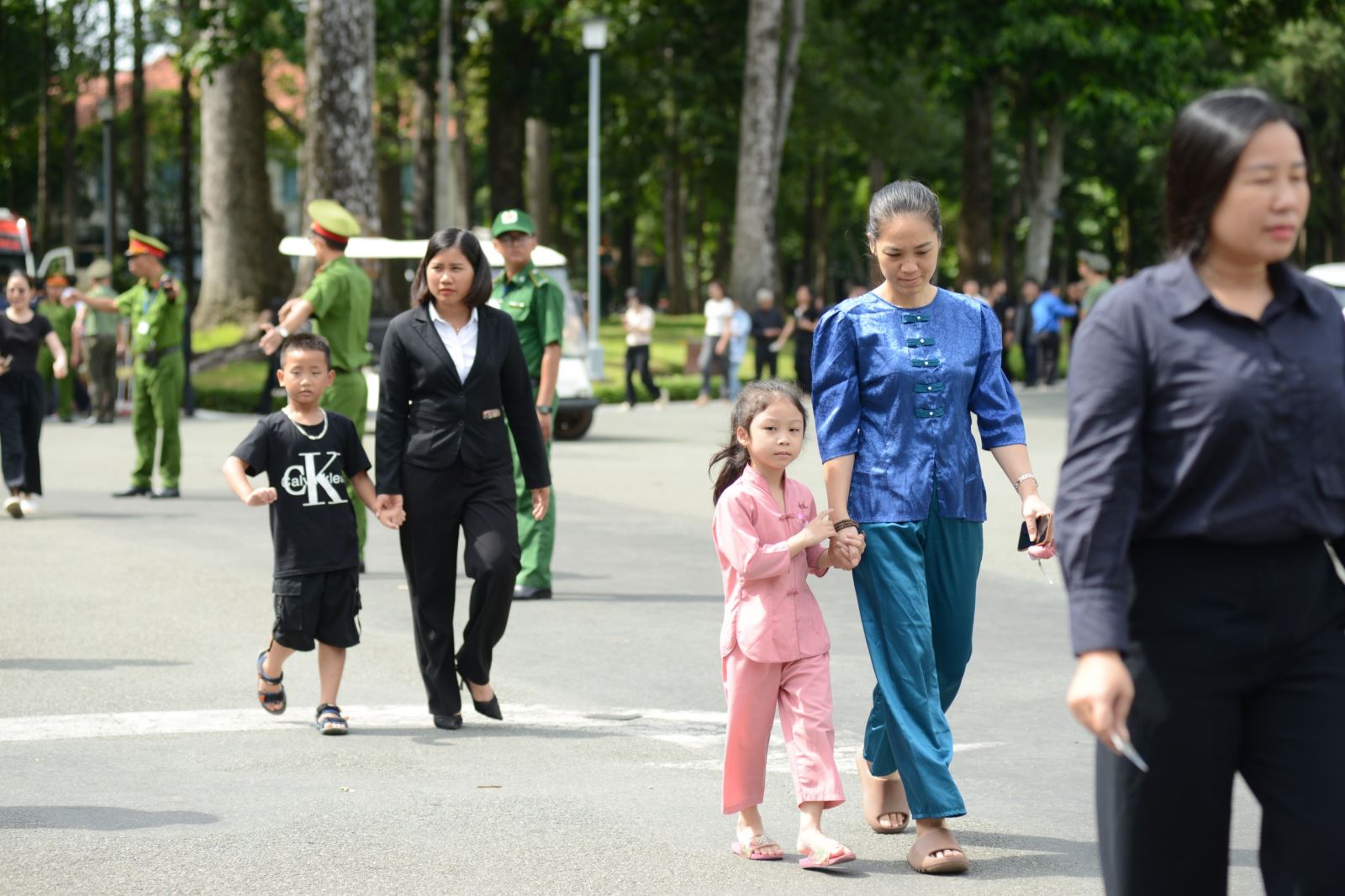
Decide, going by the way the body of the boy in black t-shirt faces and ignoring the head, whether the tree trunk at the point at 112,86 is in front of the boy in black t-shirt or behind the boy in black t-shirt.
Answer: behind

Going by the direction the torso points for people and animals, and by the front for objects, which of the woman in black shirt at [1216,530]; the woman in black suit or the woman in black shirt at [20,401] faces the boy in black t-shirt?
the woman in black shirt at [20,401]

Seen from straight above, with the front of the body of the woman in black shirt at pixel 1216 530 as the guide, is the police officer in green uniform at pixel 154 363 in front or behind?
behind

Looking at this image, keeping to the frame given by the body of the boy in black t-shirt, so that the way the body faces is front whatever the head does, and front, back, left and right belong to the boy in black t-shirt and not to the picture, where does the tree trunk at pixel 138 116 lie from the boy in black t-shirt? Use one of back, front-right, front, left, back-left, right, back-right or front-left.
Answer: back

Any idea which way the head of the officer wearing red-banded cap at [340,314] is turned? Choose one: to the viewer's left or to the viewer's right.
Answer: to the viewer's left

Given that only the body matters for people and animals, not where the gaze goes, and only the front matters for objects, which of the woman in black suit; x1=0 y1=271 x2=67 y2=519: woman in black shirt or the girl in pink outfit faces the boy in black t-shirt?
the woman in black shirt

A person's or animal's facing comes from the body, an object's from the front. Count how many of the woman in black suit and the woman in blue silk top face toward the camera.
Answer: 2

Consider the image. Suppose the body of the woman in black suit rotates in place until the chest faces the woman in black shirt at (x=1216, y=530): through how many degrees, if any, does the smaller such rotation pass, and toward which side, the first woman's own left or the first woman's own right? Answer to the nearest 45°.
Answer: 0° — they already face them

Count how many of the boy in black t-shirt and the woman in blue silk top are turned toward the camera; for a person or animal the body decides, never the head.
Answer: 2
